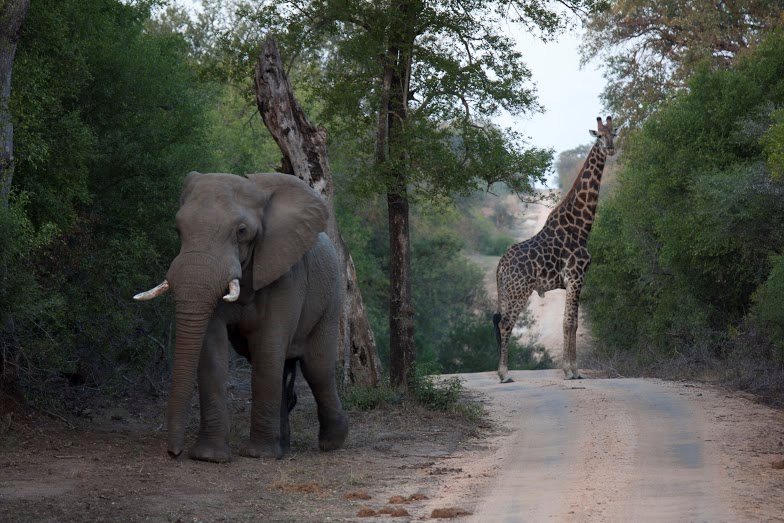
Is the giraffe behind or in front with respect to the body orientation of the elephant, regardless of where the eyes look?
behind

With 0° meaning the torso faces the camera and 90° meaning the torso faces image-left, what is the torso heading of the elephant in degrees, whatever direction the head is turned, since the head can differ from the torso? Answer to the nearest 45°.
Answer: approximately 45°

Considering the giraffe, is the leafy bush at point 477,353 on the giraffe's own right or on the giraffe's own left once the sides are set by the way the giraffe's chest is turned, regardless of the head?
on the giraffe's own left

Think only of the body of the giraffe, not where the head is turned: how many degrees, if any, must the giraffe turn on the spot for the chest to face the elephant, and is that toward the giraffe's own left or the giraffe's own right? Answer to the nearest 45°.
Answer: approximately 90° to the giraffe's own right

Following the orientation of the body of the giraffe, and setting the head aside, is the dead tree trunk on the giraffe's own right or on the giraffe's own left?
on the giraffe's own right

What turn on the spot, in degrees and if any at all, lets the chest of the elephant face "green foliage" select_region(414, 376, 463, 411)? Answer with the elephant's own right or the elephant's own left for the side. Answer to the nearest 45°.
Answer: approximately 180°

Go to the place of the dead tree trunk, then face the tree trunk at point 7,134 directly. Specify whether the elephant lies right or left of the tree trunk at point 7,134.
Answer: left

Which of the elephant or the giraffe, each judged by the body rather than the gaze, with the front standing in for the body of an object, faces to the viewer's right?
the giraffe

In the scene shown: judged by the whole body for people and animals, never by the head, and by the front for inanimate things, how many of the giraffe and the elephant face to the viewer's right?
1

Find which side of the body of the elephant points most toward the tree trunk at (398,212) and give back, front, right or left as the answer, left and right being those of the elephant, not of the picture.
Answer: back

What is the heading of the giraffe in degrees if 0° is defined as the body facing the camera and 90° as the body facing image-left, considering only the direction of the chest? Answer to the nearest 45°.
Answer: approximately 270°
